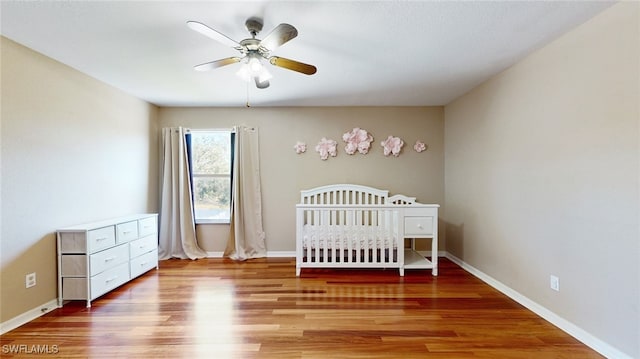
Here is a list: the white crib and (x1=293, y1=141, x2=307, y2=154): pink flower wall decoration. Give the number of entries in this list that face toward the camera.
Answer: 2

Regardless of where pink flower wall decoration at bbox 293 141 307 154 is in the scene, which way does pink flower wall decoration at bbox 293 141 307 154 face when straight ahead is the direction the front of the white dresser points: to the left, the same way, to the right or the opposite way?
to the right

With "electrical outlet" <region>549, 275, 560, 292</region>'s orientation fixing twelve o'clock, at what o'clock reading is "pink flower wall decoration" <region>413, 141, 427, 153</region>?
The pink flower wall decoration is roughly at 3 o'clock from the electrical outlet.

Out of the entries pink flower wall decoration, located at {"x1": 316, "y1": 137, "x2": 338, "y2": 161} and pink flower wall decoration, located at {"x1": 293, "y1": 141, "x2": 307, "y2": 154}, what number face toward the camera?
2

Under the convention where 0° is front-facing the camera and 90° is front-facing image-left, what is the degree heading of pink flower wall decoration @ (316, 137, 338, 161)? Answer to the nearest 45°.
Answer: approximately 0°

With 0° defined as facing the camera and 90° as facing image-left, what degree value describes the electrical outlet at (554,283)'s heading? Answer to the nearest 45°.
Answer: approximately 45°

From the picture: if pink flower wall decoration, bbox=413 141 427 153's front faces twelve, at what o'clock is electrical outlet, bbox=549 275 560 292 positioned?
The electrical outlet is roughly at 11 o'clock from the pink flower wall decoration.

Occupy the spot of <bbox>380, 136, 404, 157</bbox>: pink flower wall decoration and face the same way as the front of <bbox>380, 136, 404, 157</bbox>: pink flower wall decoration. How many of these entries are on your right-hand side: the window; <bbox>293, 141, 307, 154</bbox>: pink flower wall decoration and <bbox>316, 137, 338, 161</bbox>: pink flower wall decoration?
3

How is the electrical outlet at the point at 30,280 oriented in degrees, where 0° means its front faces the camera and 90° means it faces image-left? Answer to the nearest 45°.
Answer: approximately 315°
